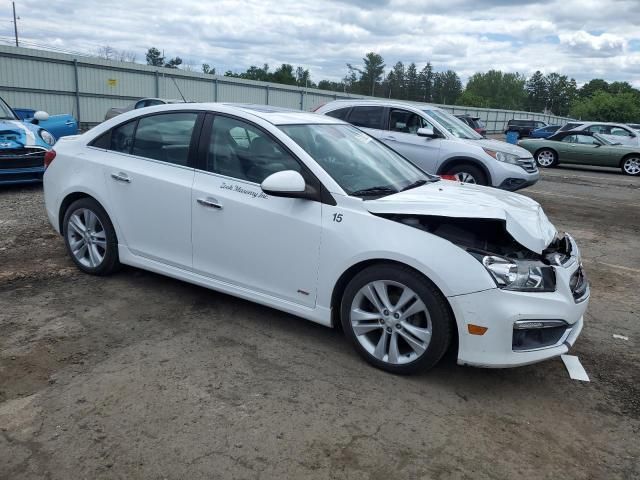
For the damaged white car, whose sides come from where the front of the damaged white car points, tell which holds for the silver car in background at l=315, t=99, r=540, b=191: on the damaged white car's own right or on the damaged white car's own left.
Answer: on the damaged white car's own left

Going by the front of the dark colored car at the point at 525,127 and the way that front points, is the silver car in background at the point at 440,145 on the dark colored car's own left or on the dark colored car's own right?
on the dark colored car's own right

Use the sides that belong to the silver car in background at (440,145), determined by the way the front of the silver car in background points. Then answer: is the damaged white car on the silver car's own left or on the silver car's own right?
on the silver car's own right

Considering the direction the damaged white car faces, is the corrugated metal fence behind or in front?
behind

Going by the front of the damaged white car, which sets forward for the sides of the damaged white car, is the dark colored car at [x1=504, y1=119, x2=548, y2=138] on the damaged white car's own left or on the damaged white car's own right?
on the damaged white car's own left

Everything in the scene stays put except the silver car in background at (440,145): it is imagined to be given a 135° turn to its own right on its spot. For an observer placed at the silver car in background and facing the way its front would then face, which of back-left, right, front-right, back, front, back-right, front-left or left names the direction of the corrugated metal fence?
front-right

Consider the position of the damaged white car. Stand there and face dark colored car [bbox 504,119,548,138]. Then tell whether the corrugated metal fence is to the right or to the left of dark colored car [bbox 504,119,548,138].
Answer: left

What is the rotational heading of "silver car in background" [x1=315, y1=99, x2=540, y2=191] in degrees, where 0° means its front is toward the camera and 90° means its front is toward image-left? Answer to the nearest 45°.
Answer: approximately 315°

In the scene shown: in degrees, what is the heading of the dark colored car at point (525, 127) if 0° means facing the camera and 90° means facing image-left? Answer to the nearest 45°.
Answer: approximately 270°
